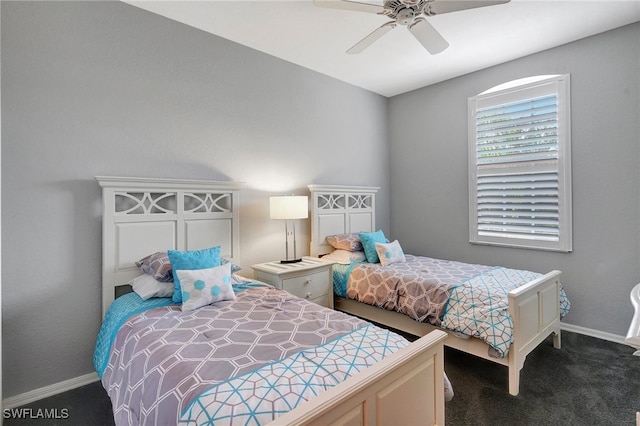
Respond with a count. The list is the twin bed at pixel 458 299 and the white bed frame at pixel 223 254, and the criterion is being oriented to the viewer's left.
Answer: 0

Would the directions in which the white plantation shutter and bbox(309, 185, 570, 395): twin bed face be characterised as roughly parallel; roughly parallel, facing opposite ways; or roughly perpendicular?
roughly perpendicular

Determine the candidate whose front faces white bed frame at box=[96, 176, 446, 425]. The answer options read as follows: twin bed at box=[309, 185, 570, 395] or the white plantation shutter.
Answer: the white plantation shutter

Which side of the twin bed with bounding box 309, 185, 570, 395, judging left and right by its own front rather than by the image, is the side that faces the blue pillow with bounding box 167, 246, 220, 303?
right

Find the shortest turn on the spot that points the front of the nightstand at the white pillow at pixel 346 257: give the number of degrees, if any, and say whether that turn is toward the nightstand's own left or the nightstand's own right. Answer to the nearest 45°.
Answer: approximately 90° to the nightstand's own left

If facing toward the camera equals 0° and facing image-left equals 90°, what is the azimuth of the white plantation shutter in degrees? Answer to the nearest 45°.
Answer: approximately 45°

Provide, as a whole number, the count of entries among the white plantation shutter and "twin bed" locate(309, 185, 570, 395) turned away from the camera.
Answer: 0

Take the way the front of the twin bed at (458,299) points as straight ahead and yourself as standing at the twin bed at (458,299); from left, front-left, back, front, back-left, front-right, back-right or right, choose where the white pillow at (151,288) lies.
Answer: right

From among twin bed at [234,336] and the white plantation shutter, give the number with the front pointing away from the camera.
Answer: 0

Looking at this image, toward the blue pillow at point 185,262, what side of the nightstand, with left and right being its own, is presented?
right

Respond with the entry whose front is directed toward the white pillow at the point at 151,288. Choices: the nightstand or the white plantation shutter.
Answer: the white plantation shutter

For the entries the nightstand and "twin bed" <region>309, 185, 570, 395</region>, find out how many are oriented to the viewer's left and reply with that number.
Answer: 0
